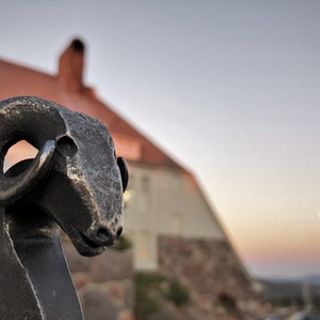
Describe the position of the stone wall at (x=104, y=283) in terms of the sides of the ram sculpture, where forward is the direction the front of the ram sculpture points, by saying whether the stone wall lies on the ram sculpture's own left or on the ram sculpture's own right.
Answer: on the ram sculpture's own left

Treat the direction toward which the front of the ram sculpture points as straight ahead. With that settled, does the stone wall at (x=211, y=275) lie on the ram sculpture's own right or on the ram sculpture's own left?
on the ram sculpture's own left

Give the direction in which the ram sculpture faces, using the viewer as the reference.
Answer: facing the viewer and to the right of the viewer

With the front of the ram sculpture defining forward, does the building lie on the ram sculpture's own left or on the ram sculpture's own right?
on the ram sculpture's own left
